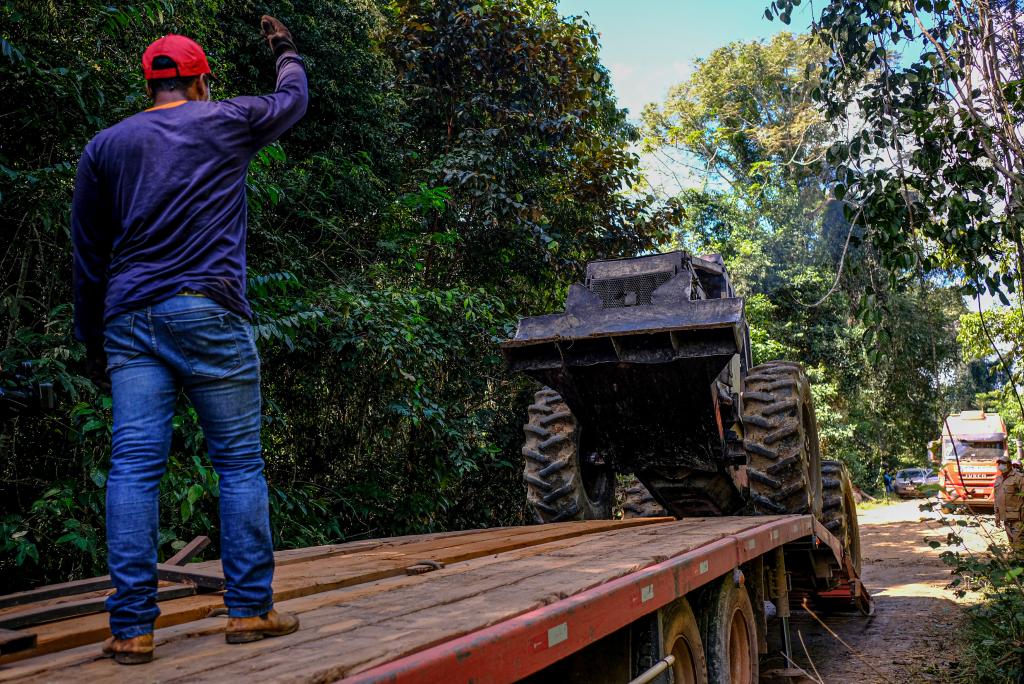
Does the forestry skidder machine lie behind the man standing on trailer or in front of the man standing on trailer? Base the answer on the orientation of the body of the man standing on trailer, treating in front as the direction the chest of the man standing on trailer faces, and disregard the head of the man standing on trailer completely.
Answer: in front

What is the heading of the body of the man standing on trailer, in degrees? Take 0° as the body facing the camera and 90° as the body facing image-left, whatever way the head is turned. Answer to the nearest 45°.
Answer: approximately 225°
